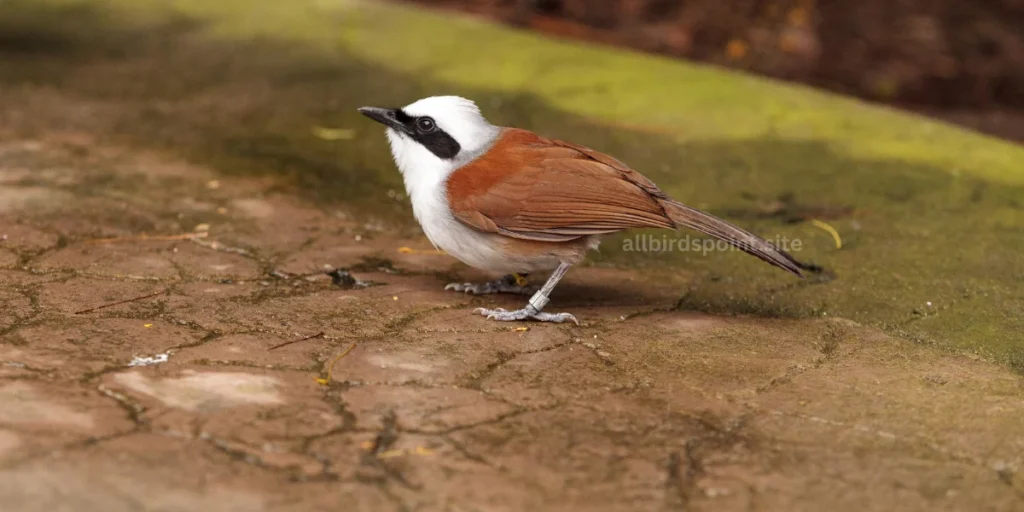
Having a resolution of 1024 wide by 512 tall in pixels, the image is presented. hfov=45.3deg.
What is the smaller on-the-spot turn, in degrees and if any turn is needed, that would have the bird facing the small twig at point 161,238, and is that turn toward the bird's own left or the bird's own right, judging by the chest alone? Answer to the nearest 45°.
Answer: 0° — it already faces it

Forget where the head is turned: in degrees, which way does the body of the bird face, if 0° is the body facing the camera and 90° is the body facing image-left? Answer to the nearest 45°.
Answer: approximately 90°

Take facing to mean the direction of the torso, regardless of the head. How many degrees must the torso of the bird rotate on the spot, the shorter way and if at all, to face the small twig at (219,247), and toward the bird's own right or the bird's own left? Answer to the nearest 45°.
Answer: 0° — it already faces it

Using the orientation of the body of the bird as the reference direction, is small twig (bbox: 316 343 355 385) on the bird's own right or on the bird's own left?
on the bird's own left
